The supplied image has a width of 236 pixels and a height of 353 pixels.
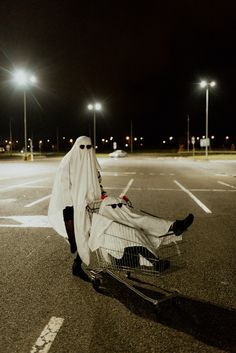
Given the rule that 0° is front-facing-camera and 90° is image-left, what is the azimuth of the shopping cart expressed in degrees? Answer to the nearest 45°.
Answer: approximately 315°

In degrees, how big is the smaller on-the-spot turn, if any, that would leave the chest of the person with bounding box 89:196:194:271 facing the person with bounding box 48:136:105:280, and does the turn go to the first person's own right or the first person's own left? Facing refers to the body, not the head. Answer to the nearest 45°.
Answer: approximately 180°

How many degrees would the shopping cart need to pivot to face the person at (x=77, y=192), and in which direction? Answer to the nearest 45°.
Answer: approximately 180°
